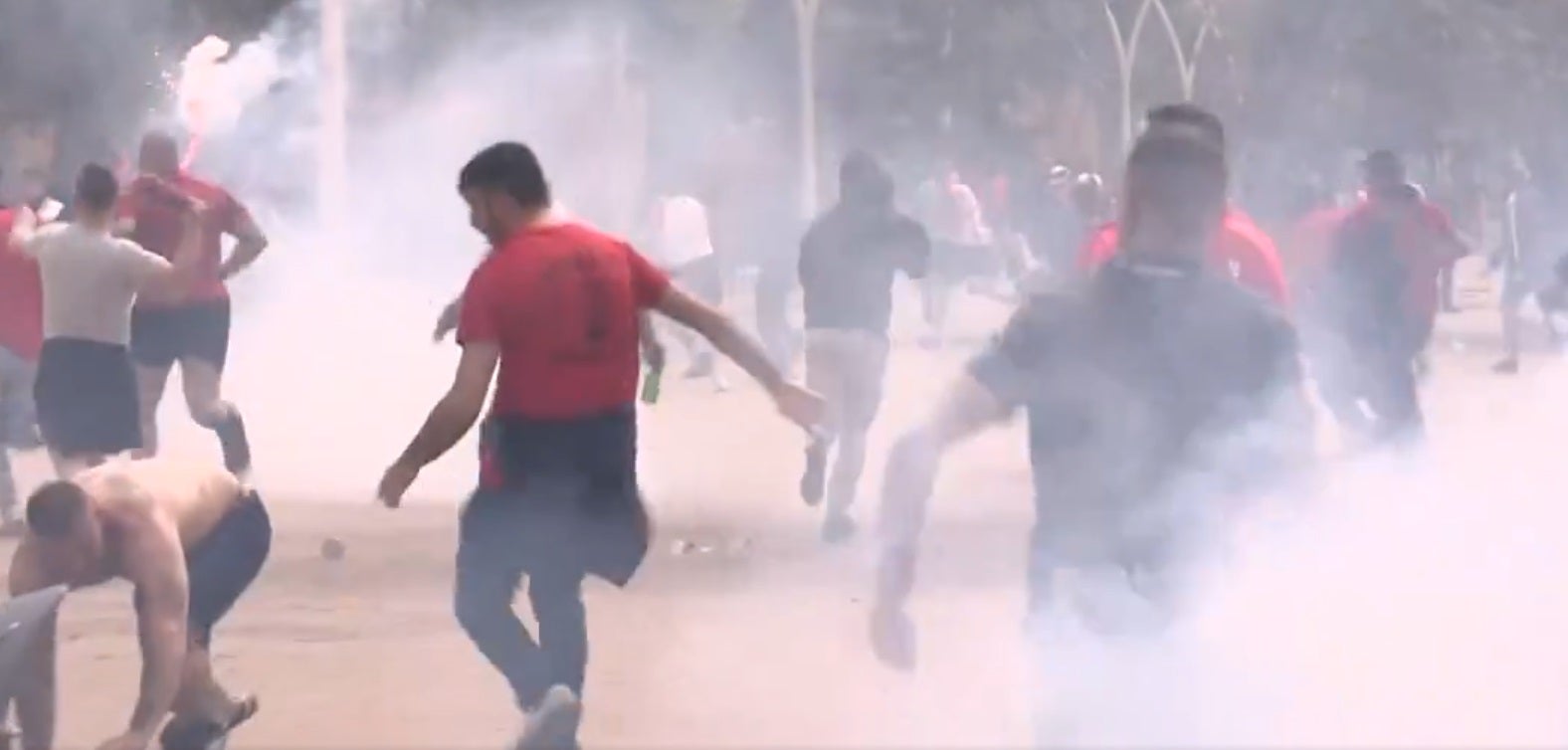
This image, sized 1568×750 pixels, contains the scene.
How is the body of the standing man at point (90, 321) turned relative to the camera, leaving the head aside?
away from the camera

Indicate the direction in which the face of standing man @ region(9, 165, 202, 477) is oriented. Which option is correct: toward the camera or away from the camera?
away from the camera

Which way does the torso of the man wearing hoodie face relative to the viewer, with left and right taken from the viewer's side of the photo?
facing away from the viewer

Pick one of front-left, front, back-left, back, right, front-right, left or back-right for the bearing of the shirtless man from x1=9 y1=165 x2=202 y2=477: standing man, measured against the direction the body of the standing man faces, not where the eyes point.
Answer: back

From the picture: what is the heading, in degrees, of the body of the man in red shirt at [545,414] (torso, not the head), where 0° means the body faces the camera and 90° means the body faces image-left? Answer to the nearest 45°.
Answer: approximately 135°

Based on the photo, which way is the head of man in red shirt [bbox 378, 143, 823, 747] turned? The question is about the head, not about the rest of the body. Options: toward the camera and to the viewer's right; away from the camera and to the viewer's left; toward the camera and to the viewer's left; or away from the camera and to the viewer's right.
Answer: away from the camera and to the viewer's left
